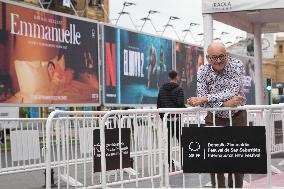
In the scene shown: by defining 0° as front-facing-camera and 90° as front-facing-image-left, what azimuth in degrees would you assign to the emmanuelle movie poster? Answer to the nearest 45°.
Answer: approximately 315°

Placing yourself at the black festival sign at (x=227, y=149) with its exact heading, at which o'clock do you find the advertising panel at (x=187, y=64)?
The advertising panel is roughly at 6 o'clock from the black festival sign.

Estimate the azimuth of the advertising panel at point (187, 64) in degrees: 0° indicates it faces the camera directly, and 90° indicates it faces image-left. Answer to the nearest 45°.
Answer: approximately 315°

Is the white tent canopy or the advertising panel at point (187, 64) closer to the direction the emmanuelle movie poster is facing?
the white tent canopy

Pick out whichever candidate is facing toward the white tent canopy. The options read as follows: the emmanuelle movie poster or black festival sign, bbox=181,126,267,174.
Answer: the emmanuelle movie poster

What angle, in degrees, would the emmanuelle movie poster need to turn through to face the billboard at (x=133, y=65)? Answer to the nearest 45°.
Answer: approximately 90° to its left

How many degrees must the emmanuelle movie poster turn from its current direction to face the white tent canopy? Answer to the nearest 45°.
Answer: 0° — it already faces it

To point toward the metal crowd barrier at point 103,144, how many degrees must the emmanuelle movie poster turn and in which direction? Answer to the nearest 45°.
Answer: approximately 45° to its right
